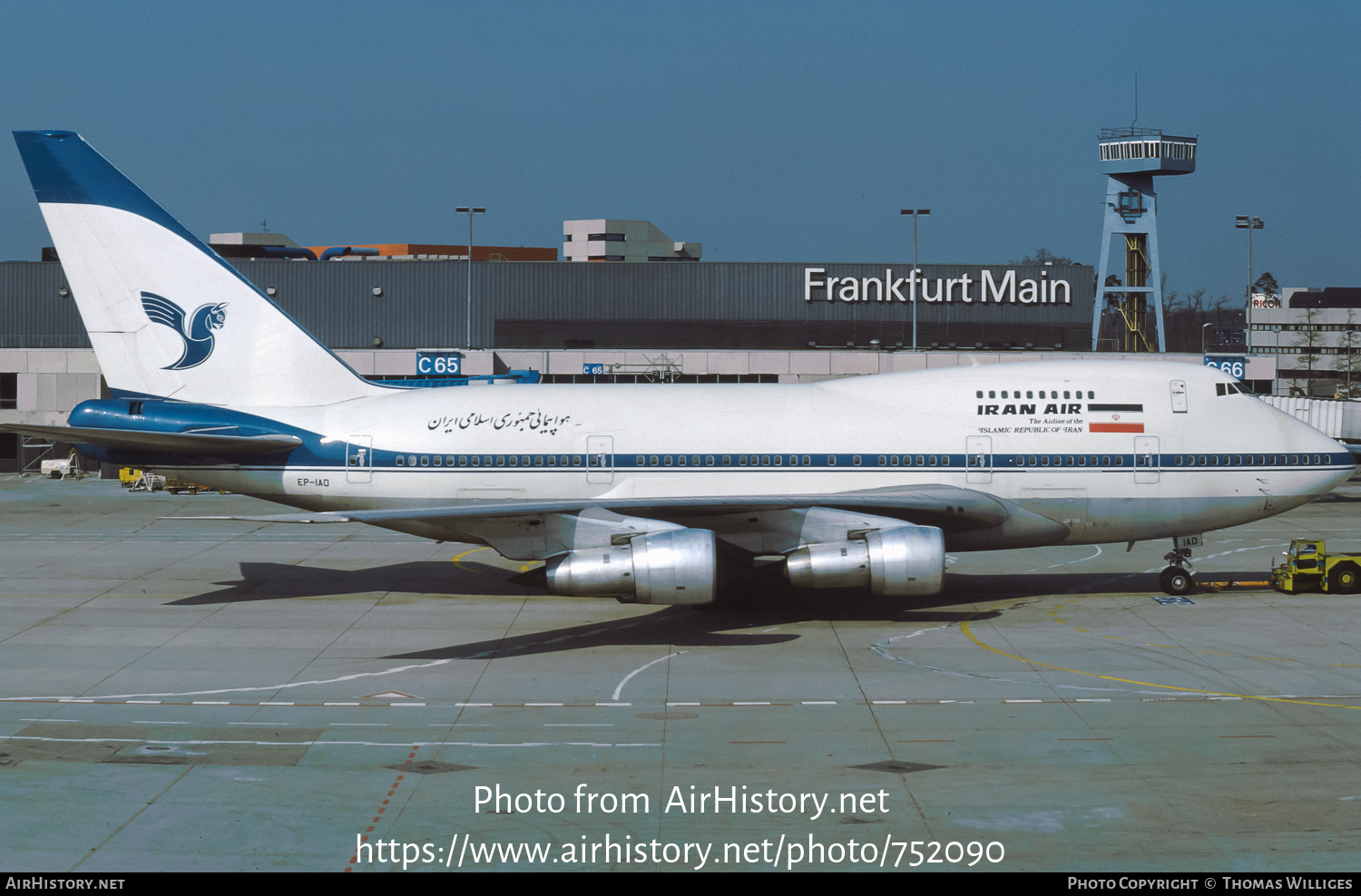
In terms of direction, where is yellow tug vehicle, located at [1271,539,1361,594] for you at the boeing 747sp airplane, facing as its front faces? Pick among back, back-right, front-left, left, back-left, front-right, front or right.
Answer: front

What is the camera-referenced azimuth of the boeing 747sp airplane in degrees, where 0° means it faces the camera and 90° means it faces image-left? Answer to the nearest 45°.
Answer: approximately 270°
